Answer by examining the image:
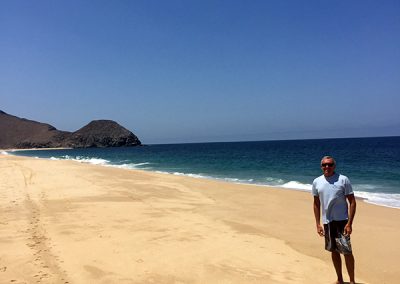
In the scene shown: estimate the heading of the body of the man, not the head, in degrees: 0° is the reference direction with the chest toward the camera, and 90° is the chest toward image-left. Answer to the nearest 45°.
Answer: approximately 0°
